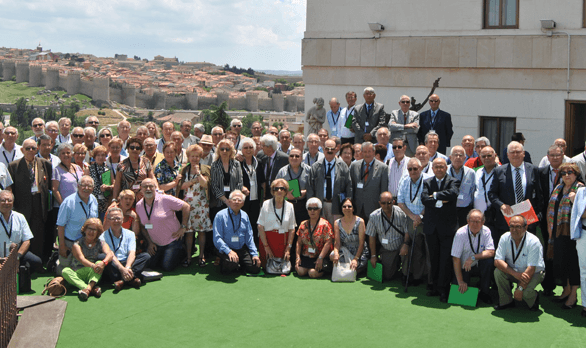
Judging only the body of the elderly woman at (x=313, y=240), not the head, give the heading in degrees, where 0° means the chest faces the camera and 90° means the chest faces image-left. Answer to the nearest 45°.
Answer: approximately 0°

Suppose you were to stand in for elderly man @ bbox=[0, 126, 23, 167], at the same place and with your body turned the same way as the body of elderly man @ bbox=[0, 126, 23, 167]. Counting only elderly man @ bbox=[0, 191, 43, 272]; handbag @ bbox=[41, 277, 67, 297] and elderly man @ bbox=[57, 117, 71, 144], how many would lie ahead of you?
2

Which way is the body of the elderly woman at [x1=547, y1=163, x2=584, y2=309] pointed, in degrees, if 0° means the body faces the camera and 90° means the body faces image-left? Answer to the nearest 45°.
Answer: approximately 45°

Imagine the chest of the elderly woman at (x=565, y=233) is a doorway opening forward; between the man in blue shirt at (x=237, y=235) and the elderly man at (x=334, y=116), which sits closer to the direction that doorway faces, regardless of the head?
the man in blue shirt
